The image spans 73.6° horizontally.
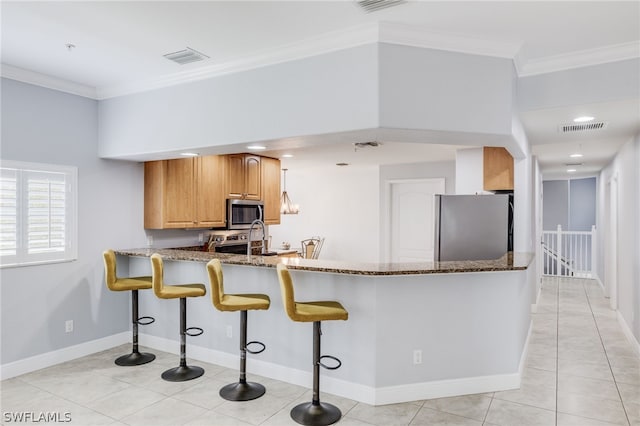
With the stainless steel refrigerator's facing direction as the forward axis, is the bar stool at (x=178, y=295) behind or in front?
in front

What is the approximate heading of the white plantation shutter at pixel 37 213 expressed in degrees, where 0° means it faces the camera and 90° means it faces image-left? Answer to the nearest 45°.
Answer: approximately 315°

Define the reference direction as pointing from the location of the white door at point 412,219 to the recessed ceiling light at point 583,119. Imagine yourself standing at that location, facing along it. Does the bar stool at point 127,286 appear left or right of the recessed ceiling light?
right

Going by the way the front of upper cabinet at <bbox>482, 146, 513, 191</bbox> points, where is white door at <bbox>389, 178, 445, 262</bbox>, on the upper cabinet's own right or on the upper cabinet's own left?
on the upper cabinet's own right

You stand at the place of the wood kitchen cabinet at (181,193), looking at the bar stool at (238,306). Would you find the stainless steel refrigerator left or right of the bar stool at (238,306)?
left
